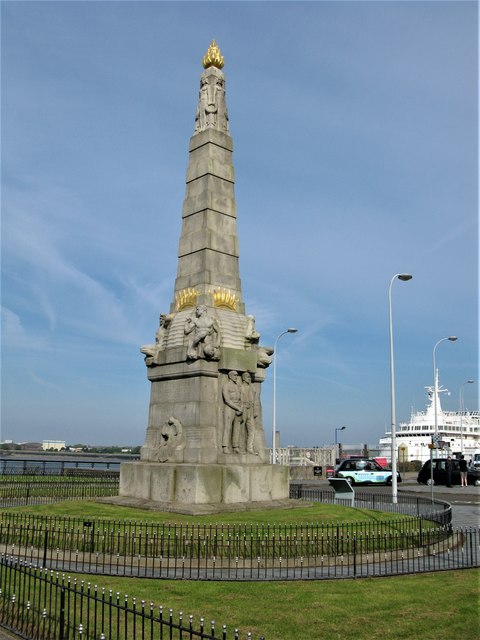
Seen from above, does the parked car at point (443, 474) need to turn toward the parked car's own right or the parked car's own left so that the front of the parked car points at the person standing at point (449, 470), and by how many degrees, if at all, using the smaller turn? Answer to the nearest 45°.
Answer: approximately 90° to the parked car's own right
